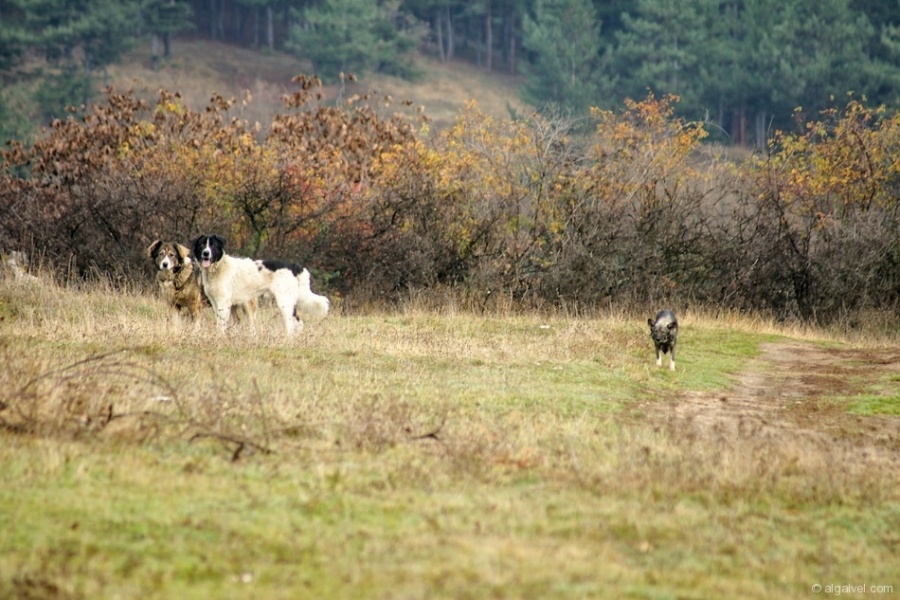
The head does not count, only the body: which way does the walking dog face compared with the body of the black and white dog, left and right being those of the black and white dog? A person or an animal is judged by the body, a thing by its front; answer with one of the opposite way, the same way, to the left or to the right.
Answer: to the left

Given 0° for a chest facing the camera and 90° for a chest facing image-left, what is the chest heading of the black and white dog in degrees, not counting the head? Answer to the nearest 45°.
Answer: approximately 90°

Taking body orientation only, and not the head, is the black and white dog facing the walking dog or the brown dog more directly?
the brown dog

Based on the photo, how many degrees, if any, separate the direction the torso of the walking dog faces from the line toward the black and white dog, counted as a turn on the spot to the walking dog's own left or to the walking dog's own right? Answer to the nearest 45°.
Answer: approximately 90° to the walking dog's own right

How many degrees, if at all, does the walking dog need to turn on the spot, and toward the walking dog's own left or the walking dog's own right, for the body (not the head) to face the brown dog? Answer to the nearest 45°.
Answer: approximately 90° to the walking dog's own right

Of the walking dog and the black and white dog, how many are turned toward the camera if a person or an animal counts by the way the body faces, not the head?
1

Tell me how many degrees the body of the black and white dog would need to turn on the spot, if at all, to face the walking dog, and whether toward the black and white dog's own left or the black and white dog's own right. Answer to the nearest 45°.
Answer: approximately 180°

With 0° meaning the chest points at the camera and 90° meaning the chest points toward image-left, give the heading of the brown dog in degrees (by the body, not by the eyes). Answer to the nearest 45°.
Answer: approximately 45°
